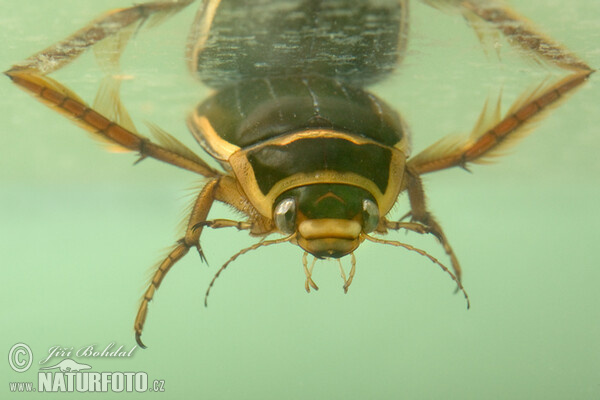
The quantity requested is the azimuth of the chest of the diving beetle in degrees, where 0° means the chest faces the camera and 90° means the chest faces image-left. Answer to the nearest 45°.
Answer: approximately 0°
